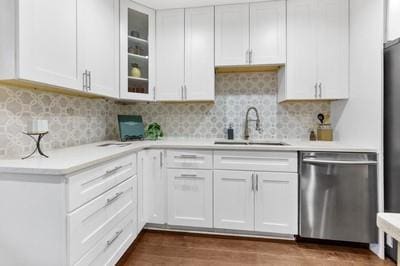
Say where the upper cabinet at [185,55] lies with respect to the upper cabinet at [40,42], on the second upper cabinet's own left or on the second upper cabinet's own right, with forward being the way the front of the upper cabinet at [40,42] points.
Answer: on the second upper cabinet's own left

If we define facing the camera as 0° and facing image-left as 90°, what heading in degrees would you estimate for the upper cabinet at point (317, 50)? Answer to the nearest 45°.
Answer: approximately 0°

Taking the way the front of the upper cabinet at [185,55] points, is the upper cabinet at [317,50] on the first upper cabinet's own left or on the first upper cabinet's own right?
on the first upper cabinet's own left

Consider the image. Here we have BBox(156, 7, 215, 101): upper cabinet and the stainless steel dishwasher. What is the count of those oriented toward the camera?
2

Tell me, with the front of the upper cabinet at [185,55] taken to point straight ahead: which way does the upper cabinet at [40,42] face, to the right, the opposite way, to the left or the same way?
to the left

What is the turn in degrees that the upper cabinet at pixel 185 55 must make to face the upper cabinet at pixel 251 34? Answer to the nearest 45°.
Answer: approximately 90° to its left

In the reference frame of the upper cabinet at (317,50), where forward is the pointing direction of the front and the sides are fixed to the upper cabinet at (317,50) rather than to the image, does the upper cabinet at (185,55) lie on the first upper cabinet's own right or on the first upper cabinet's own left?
on the first upper cabinet's own right

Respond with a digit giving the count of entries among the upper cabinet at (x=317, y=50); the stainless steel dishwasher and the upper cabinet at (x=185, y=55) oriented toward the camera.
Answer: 3

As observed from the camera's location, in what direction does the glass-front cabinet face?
facing the viewer and to the right of the viewer

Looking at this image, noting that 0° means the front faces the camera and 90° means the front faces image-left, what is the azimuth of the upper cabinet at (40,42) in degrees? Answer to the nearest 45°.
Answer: approximately 315°

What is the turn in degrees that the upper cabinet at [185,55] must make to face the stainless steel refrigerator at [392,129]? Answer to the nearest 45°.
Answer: approximately 45° to its left

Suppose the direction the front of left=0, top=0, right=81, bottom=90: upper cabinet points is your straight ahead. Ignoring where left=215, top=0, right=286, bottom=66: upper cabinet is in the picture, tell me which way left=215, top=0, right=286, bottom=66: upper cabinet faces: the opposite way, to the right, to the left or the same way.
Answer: to the right

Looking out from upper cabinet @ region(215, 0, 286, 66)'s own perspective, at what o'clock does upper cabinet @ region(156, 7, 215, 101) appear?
upper cabinet @ region(156, 7, 215, 101) is roughly at 3 o'clock from upper cabinet @ region(215, 0, 286, 66).

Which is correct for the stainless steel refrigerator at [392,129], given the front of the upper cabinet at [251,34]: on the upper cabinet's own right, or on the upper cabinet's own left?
on the upper cabinet's own left
